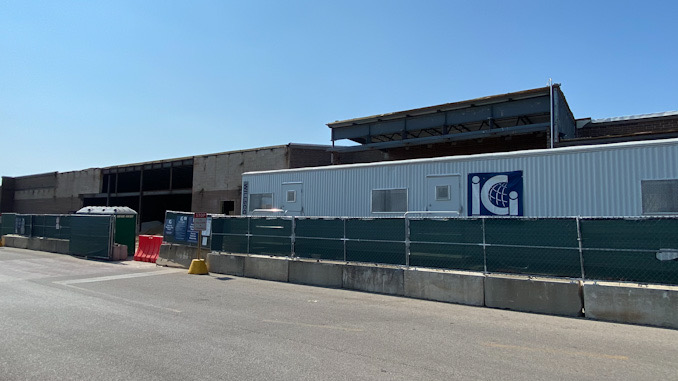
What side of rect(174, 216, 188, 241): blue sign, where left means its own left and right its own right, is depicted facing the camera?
front

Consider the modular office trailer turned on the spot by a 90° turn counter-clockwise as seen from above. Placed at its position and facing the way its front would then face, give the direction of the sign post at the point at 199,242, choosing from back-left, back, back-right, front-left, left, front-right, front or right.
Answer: back-right

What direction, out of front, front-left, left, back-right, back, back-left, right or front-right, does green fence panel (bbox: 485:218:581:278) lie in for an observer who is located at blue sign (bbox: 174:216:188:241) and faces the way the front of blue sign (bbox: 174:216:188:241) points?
front-left

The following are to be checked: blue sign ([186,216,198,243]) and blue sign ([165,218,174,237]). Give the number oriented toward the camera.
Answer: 2

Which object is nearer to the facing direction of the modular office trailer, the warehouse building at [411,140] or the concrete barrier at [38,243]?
the concrete barrier

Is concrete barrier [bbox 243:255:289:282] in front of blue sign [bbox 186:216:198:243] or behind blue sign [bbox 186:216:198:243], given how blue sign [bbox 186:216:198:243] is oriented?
in front

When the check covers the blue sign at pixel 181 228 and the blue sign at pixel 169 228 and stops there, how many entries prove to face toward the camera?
2

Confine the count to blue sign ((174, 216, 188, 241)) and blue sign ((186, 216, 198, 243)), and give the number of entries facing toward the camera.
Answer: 2

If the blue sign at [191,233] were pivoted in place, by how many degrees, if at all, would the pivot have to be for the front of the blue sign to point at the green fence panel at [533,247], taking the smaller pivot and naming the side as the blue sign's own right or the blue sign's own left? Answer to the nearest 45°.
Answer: approximately 45° to the blue sign's own left
